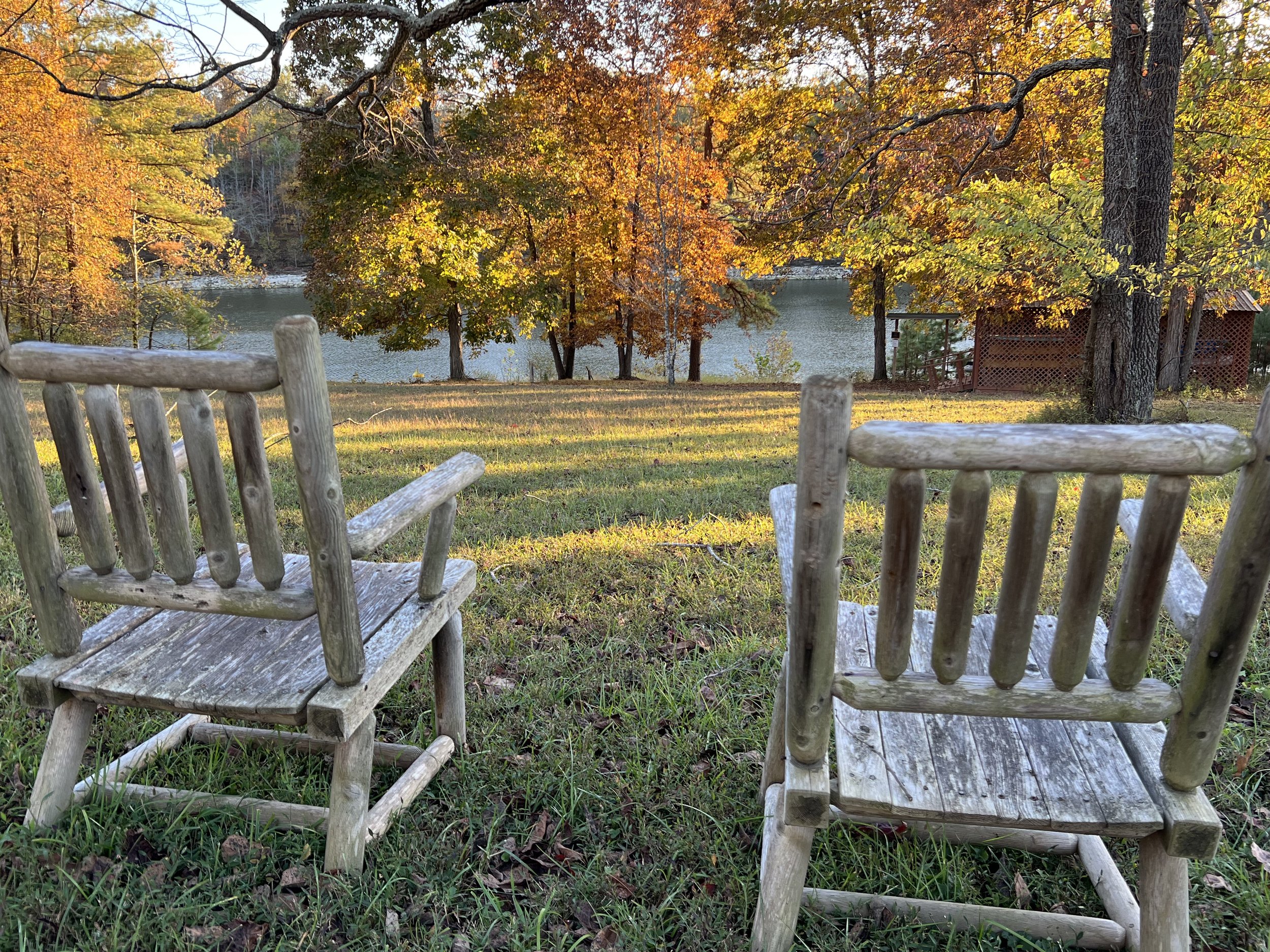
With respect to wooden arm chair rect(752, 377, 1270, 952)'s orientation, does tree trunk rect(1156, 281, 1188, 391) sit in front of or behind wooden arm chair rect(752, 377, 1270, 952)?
in front

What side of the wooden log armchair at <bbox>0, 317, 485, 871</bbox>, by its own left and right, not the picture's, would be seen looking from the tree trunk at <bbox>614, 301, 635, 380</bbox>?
front

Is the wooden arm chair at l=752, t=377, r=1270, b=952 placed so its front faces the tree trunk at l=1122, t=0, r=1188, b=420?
yes

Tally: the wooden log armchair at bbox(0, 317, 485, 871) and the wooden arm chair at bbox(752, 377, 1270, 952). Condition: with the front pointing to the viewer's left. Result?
0

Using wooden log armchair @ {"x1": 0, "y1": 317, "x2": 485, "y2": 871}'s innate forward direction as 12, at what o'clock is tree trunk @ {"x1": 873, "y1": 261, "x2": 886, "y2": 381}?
The tree trunk is roughly at 12 o'clock from the wooden log armchair.

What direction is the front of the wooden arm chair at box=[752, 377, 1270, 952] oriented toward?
away from the camera

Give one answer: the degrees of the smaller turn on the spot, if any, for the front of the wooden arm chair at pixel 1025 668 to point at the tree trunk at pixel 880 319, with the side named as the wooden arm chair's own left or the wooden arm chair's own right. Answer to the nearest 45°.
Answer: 0° — it already faces it

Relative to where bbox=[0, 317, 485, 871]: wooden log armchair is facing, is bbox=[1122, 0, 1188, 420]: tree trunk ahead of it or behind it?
ahead

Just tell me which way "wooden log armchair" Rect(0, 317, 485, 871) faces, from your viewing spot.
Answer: facing away from the viewer and to the right of the viewer

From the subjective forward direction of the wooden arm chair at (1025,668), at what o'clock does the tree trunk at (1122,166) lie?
The tree trunk is roughly at 12 o'clock from the wooden arm chair.
